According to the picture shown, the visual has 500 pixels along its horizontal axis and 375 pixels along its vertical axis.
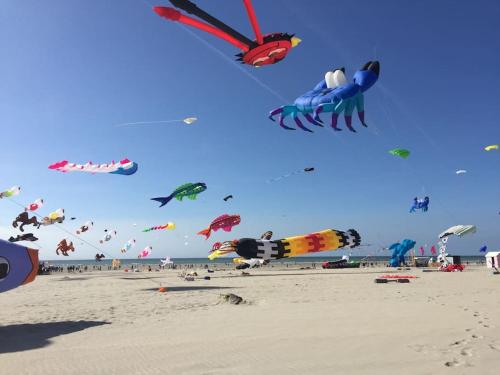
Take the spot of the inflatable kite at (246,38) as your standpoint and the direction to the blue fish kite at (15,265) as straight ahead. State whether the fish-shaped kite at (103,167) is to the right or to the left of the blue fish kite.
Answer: right

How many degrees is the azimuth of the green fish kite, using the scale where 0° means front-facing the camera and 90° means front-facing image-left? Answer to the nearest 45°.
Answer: approximately 270°

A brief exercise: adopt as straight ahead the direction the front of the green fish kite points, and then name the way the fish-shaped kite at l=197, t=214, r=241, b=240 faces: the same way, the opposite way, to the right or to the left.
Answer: the same way

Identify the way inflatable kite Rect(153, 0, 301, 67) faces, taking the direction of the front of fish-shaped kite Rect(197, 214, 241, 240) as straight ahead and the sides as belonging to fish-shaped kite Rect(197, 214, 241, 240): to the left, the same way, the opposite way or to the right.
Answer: the same way

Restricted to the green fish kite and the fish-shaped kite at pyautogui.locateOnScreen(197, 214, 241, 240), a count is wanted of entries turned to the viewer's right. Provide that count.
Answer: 2

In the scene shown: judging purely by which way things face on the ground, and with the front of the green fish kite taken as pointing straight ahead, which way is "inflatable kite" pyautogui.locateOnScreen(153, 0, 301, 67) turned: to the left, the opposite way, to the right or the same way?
the same way

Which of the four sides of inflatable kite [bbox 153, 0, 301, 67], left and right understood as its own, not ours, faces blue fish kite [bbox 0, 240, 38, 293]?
back

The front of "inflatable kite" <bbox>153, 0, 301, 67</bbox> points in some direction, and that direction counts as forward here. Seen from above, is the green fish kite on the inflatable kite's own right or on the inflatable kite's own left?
on the inflatable kite's own left

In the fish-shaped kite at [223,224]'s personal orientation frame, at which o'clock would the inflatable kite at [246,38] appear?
The inflatable kite is roughly at 3 o'clock from the fish-shaped kite.

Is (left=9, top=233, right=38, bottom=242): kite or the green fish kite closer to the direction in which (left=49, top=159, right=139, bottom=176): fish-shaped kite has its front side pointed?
the green fish kite

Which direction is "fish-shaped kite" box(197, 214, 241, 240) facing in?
to the viewer's right

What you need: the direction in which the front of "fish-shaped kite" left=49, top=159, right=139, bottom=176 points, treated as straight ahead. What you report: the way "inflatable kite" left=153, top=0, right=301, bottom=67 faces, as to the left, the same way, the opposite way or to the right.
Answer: the same way

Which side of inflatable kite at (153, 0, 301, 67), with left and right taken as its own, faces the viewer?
right

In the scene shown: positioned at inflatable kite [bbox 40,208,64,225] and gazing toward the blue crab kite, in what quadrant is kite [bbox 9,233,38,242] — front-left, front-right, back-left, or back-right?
back-right

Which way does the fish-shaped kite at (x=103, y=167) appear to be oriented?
to the viewer's right

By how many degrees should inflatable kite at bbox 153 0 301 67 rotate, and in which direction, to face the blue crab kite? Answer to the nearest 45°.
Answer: approximately 45° to its left

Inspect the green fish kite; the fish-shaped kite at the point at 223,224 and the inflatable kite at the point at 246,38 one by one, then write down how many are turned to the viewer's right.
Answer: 3

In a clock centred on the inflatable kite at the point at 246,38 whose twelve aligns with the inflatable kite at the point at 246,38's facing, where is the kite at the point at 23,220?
The kite is roughly at 8 o'clock from the inflatable kite.

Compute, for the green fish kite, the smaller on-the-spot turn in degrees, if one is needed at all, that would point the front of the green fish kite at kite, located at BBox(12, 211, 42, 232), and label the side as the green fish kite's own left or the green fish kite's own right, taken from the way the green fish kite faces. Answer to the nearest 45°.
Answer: approximately 135° to the green fish kite's own left
